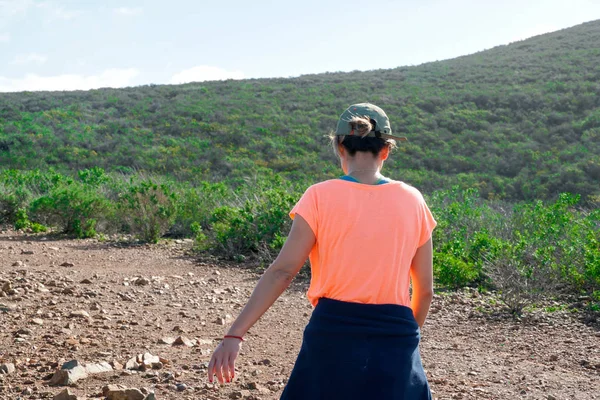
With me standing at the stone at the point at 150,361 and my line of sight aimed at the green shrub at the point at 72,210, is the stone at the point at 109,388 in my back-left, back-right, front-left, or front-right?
back-left

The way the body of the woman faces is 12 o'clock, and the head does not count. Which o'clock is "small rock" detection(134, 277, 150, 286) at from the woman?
The small rock is roughly at 11 o'clock from the woman.

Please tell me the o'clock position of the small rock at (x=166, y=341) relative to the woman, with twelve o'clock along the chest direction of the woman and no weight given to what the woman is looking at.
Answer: The small rock is roughly at 11 o'clock from the woman.

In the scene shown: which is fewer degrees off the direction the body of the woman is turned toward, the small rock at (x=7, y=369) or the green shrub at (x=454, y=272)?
the green shrub

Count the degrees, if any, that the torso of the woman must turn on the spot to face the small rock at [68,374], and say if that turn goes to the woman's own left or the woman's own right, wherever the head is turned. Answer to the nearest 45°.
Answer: approximately 45° to the woman's own left

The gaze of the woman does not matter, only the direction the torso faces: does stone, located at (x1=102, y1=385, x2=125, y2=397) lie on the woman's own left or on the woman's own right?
on the woman's own left

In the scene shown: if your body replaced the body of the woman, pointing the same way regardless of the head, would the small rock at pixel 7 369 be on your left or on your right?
on your left

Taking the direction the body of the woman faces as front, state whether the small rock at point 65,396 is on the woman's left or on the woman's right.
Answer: on the woman's left

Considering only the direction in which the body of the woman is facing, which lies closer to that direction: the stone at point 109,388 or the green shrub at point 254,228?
the green shrub

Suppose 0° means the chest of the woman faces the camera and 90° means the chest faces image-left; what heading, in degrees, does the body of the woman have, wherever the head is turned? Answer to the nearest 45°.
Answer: approximately 180°
